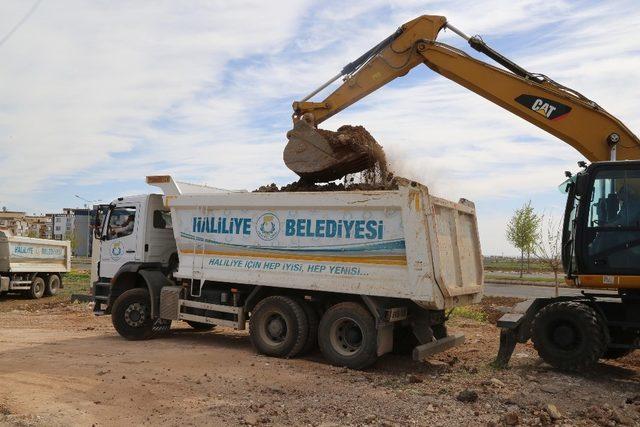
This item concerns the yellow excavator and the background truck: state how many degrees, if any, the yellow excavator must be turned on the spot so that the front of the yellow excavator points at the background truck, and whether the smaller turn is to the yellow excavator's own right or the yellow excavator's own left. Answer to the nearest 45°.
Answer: approximately 45° to the yellow excavator's own right

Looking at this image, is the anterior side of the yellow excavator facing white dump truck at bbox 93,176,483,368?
yes

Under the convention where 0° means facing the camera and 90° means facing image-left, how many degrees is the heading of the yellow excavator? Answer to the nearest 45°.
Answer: approximately 90°

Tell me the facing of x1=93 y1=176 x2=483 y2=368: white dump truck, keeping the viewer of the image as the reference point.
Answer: facing away from the viewer and to the left of the viewer

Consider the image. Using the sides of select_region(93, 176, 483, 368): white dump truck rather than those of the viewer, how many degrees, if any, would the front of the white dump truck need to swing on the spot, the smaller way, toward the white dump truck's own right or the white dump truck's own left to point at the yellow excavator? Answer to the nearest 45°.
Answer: approximately 135° to the white dump truck's own right
